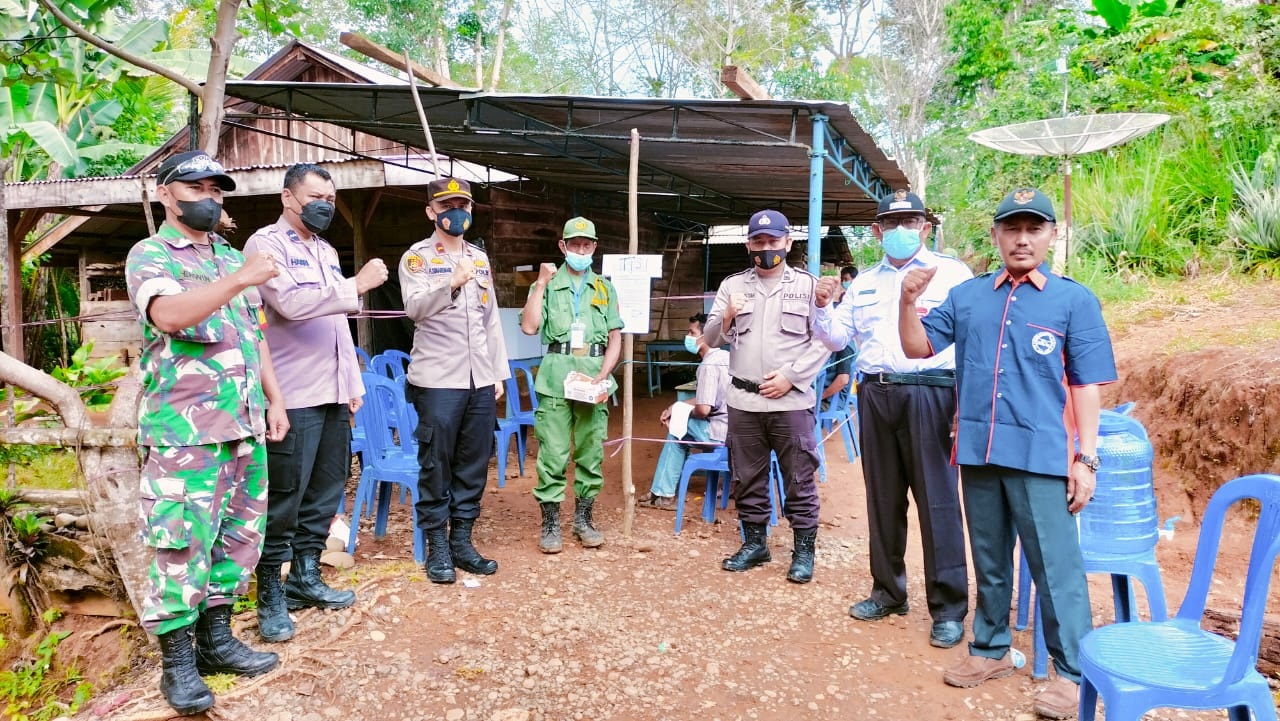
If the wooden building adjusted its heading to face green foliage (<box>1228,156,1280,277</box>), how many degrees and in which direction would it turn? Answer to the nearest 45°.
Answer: approximately 45° to its left

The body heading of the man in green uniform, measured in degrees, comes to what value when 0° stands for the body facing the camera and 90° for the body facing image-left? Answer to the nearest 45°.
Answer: approximately 0°

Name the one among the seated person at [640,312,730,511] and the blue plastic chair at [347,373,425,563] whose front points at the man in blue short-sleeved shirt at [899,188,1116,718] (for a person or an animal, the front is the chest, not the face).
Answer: the blue plastic chair

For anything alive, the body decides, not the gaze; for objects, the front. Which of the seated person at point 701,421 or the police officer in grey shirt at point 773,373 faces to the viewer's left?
the seated person

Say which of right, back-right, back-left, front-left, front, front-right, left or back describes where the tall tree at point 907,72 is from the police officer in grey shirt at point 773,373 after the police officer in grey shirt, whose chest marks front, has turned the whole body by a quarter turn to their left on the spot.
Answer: left

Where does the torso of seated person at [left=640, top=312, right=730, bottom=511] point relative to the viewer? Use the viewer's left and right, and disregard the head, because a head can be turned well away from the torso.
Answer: facing to the left of the viewer

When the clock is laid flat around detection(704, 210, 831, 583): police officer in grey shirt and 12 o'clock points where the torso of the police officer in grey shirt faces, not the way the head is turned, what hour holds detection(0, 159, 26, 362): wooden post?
The wooden post is roughly at 4 o'clock from the police officer in grey shirt.

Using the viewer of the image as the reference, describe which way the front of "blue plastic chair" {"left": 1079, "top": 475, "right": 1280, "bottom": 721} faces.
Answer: facing the viewer and to the left of the viewer

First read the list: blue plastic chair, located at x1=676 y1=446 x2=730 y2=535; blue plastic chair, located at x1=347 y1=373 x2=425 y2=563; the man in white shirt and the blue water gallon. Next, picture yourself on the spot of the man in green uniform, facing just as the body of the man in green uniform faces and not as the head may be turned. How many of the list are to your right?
1

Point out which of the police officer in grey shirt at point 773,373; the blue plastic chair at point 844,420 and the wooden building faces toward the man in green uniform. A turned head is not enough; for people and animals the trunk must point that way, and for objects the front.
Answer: the wooden building

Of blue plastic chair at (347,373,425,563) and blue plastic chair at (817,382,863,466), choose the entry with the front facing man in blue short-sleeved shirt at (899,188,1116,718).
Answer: blue plastic chair at (347,373,425,563)

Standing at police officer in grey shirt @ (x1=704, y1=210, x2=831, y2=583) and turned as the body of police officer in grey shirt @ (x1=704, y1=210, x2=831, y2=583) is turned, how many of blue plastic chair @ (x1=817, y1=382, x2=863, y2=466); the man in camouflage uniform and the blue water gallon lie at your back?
1

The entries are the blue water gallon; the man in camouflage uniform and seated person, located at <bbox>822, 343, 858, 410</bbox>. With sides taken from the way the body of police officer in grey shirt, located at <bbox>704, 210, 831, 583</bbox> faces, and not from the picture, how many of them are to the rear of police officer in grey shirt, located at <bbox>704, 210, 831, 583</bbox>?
1
